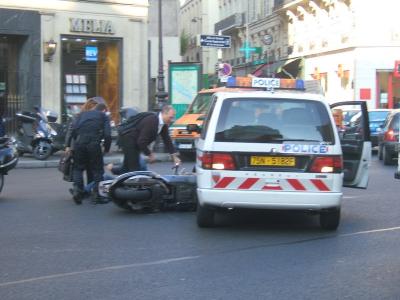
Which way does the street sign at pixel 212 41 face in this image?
toward the camera

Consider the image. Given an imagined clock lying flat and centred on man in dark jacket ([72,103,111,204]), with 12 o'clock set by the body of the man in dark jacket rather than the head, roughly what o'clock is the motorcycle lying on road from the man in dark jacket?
The motorcycle lying on road is roughly at 3 o'clock from the man in dark jacket.

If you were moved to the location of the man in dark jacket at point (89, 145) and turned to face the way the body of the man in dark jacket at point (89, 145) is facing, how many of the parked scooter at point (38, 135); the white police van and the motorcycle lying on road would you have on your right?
2

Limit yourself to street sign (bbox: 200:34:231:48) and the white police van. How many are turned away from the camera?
1

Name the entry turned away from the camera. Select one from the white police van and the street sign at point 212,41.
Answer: the white police van

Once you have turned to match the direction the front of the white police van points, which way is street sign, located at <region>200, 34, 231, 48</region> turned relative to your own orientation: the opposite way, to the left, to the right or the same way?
the opposite way

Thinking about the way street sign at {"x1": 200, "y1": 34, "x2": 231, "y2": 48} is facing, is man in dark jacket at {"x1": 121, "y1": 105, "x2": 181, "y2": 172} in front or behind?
in front

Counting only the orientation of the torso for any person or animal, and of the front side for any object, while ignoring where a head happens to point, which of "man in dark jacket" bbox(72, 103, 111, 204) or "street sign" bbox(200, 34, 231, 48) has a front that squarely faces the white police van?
the street sign

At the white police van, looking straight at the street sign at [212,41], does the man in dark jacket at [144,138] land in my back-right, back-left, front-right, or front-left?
front-left

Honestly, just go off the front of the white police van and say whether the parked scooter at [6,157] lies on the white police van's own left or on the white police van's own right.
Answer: on the white police van's own left

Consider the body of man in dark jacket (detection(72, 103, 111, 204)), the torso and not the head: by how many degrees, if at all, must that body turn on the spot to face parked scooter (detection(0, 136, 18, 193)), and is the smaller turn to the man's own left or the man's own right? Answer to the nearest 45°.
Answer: approximately 90° to the man's own left

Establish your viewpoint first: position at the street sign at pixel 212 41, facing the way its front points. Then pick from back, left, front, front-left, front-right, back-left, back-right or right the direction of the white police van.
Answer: front

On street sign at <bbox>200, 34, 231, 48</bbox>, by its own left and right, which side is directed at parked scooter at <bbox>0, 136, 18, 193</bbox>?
front

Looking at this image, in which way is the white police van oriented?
away from the camera

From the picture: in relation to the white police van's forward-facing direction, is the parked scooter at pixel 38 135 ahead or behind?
ahead

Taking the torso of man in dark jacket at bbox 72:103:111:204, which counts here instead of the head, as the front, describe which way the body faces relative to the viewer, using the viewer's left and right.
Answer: facing away from the viewer and to the right of the viewer

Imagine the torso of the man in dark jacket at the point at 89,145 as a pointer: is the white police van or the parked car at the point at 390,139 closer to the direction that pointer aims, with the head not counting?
the parked car

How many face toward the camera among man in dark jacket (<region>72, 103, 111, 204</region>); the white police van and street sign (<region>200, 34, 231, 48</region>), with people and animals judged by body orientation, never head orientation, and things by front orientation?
1

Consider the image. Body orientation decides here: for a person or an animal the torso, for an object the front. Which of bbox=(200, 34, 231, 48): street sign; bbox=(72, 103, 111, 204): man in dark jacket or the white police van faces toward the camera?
the street sign
